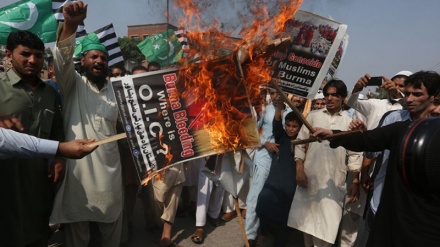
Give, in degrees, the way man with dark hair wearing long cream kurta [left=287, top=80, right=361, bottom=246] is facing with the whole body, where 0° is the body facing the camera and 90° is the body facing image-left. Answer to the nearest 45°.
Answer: approximately 0°

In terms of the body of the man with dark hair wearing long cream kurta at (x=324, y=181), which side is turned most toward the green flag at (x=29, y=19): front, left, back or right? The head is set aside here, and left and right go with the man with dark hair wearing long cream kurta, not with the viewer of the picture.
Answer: right

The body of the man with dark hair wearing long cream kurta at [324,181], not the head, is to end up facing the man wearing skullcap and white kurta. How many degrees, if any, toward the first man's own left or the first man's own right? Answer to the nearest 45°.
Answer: approximately 45° to the first man's own right

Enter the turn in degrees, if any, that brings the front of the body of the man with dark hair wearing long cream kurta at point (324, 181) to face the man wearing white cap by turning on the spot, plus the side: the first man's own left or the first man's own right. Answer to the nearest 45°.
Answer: approximately 135° to the first man's own left

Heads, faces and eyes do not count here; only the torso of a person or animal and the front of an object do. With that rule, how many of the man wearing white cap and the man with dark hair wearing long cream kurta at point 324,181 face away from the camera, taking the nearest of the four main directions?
0

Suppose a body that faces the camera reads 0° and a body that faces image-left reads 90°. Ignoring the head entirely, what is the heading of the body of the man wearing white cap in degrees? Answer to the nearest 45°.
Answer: approximately 45°

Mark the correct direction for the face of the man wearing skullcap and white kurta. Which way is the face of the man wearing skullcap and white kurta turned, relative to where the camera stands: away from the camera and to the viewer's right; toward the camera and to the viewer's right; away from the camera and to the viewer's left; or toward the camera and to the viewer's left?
toward the camera and to the viewer's right
